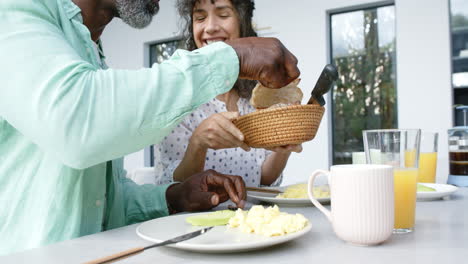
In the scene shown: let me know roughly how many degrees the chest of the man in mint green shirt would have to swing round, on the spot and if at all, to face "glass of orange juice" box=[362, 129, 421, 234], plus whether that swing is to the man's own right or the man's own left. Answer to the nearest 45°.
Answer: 0° — they already face it

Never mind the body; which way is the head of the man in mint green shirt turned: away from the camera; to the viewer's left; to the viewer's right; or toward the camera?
to the viewer's right

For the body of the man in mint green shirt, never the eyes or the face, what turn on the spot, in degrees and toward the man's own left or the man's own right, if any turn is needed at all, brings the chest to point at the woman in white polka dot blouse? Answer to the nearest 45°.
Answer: approximately 45° to the man's own left

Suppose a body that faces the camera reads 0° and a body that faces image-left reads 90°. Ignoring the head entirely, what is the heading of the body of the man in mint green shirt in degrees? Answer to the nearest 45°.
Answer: approximately 270°

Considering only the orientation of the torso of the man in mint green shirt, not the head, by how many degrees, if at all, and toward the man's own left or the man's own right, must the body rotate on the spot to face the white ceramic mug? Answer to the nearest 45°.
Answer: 0° — they already face it
